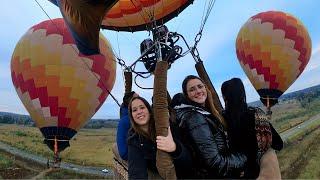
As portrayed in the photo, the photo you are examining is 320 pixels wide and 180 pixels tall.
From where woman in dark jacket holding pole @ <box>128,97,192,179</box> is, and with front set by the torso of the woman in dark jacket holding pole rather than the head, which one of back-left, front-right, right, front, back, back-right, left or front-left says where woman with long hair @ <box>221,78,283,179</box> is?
left

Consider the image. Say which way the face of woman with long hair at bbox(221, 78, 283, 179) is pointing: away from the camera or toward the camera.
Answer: away from the camera

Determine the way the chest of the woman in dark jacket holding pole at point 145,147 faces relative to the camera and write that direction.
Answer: toward the camera

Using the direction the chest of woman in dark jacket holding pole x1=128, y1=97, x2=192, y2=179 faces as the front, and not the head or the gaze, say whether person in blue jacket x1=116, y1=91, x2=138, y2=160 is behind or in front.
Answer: behind

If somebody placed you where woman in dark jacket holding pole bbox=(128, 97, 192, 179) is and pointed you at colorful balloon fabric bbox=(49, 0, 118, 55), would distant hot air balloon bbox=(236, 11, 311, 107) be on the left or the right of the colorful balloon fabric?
right
